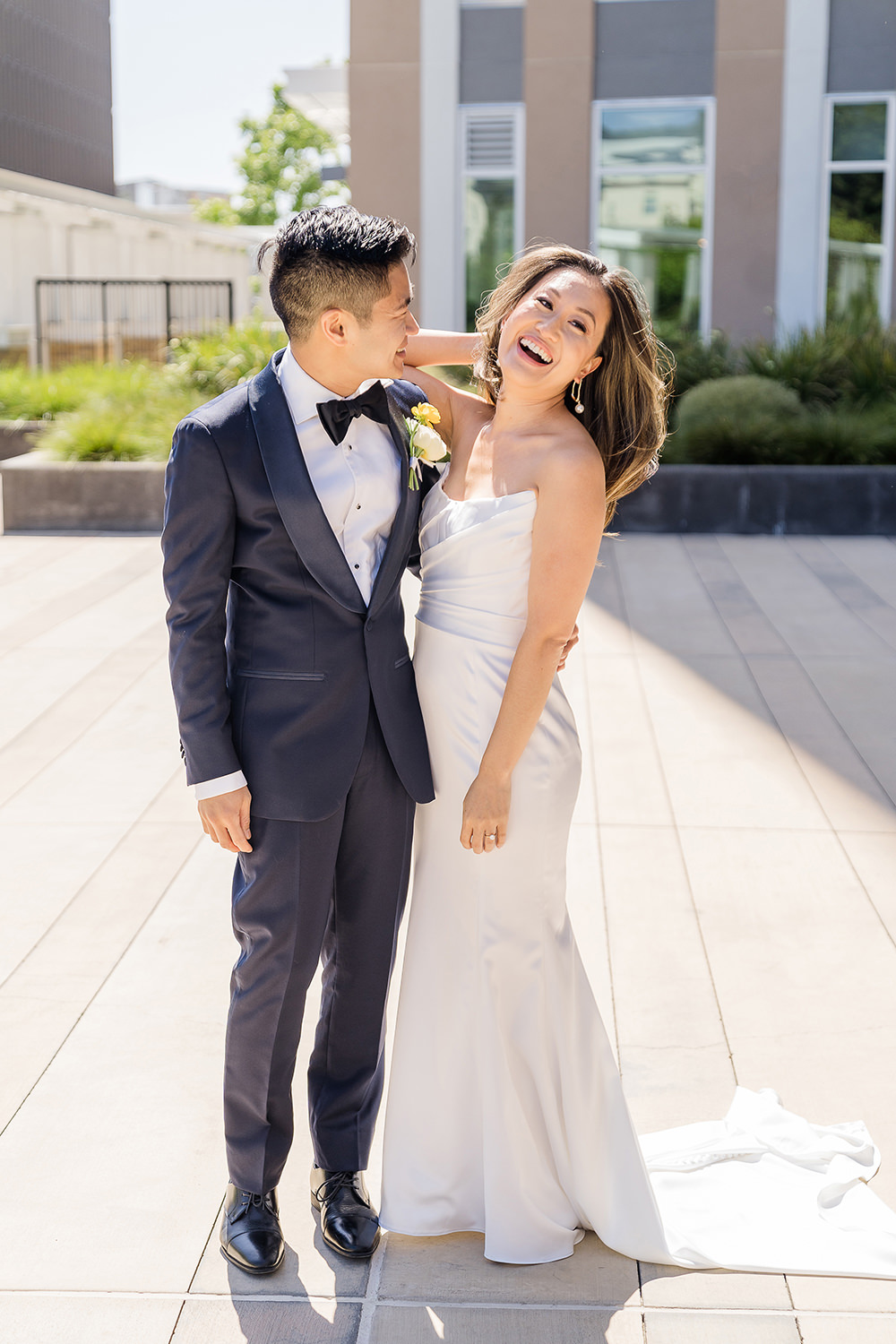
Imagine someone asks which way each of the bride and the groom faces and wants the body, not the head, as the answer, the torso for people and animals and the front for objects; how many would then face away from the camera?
0

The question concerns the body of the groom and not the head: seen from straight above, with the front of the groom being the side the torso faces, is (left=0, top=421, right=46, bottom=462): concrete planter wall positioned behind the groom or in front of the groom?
behind

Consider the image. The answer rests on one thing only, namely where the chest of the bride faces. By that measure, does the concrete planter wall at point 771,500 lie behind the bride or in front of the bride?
behind

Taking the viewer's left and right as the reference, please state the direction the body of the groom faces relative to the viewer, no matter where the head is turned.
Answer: facing the viewer and to the right of the viewer

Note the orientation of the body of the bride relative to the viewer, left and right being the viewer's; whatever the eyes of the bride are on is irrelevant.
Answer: facing the viewer and to the left of the viewer

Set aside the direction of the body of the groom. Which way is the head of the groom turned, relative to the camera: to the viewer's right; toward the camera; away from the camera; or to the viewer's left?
to the viewer's right

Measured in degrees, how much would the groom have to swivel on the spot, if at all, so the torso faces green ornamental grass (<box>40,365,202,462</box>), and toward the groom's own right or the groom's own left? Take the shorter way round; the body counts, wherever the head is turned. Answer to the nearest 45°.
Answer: approximately 135° to the groom's own left

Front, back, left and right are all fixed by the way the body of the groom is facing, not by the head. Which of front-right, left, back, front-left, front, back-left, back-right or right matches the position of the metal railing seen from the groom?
back-left
